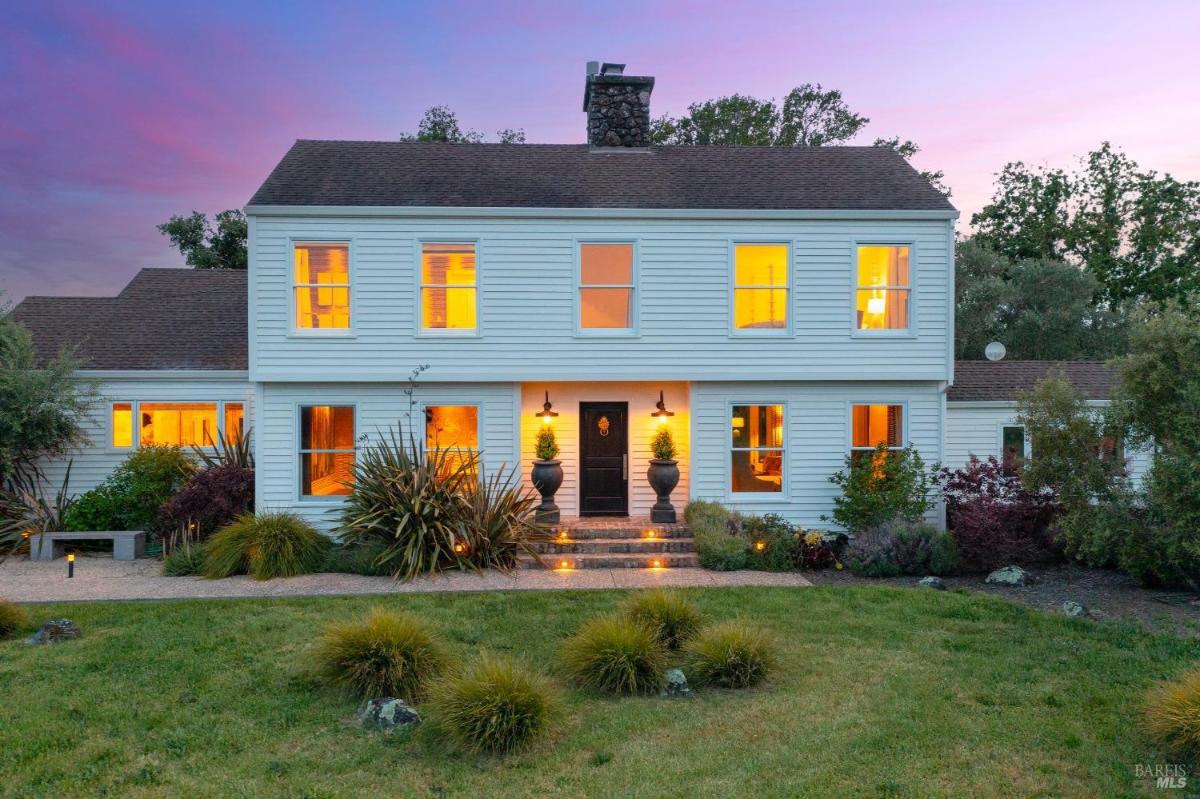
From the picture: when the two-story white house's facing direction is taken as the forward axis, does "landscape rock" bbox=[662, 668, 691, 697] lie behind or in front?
in front

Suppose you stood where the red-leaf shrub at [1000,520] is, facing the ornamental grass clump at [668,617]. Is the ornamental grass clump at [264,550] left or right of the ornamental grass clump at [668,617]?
right

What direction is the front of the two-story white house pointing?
toward the camera

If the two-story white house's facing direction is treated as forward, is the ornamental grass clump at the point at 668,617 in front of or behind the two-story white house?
in front

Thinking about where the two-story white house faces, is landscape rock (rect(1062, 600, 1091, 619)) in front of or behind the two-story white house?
in front

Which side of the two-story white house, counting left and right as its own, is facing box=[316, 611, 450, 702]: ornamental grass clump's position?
front

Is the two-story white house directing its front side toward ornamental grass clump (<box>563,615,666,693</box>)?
yes

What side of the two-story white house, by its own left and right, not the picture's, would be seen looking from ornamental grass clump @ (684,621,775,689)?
front
